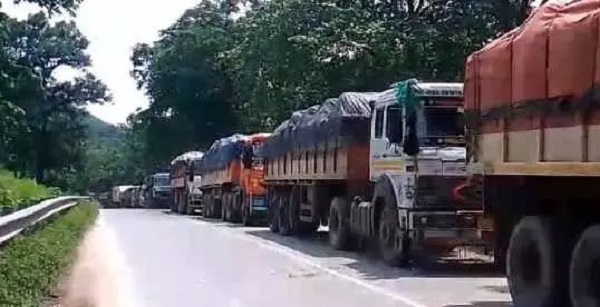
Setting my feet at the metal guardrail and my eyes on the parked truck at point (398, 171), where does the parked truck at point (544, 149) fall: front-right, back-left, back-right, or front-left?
front-right

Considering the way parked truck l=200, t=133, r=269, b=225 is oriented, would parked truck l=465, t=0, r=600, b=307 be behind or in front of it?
in front

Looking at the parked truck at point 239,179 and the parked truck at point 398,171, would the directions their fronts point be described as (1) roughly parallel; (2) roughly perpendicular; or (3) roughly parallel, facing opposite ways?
roughly parallel

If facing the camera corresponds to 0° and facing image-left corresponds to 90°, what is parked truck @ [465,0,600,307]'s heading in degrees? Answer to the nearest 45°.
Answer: approximately 315°

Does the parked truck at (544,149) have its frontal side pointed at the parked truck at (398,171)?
no

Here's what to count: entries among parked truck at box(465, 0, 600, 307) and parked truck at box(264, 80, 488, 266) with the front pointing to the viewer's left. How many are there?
0

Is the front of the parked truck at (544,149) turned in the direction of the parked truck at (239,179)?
no

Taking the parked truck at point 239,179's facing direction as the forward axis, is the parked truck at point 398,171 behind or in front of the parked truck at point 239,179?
in front

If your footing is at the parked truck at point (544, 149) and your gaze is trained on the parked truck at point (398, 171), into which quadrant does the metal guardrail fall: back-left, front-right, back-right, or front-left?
front-left

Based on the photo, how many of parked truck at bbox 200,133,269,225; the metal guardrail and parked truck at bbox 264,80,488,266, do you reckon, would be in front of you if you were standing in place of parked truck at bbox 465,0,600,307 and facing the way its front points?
0

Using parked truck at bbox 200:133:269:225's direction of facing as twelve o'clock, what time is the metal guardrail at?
The metal guardrail is roughly at 2 o'clock from the parked truck.

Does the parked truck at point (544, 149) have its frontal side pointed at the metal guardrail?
no

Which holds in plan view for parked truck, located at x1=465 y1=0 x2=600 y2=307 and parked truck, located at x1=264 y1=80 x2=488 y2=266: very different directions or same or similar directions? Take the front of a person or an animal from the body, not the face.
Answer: same or similar directions

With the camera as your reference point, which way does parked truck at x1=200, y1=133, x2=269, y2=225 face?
facing the viewer and to the right of the viewer

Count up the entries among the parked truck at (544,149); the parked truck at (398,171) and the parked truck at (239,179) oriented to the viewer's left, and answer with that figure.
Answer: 0

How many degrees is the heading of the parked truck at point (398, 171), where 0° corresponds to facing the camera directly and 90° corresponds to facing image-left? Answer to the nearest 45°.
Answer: approximately 315°

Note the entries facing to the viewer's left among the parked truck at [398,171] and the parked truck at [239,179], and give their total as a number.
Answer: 0
